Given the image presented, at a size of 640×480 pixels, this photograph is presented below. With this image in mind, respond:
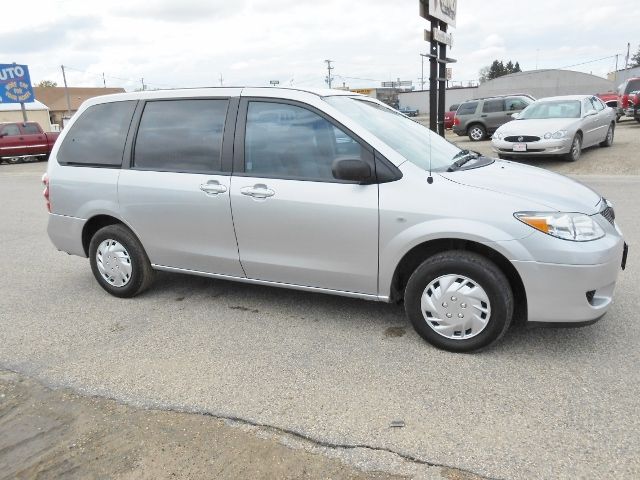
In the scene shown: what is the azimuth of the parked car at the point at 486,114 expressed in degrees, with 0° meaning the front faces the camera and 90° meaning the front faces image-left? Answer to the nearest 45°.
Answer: approximately 225°

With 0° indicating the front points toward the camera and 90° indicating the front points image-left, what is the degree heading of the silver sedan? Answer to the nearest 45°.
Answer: approximately 45°

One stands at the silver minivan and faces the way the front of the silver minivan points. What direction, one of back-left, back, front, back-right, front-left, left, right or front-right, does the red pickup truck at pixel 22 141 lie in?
back

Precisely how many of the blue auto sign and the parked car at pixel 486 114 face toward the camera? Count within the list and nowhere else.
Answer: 1

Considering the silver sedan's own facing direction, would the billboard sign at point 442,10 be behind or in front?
in front

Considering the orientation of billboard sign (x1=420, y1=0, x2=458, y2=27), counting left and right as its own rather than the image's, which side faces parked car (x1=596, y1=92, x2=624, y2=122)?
left

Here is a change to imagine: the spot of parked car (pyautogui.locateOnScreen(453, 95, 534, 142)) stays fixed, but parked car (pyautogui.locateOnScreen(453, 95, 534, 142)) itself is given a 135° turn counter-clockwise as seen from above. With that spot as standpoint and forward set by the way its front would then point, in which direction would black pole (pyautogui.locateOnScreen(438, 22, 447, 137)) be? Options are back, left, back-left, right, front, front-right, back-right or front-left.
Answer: left

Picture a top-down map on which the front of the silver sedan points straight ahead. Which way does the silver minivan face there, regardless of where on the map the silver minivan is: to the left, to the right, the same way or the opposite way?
to the left

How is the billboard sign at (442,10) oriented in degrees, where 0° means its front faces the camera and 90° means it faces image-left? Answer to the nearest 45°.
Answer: approximately 315°

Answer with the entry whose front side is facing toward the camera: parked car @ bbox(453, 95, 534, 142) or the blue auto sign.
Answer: the blue auto sign

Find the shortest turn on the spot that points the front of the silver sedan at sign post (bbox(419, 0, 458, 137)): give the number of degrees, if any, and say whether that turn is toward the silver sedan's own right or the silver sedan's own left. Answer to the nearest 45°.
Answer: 0° — it already faces it

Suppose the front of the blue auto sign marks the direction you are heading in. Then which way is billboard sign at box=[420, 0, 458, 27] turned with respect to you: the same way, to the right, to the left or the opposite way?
the same way

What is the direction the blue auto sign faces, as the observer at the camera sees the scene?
facing the viewer

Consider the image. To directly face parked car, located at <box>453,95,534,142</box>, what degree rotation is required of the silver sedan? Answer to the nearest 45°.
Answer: approximately 135° to its right

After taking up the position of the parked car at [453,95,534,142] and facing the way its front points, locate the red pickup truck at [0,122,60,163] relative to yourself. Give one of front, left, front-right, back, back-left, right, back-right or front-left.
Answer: back-left

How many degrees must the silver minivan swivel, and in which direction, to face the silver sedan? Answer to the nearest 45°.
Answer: approximately 90° to its left
